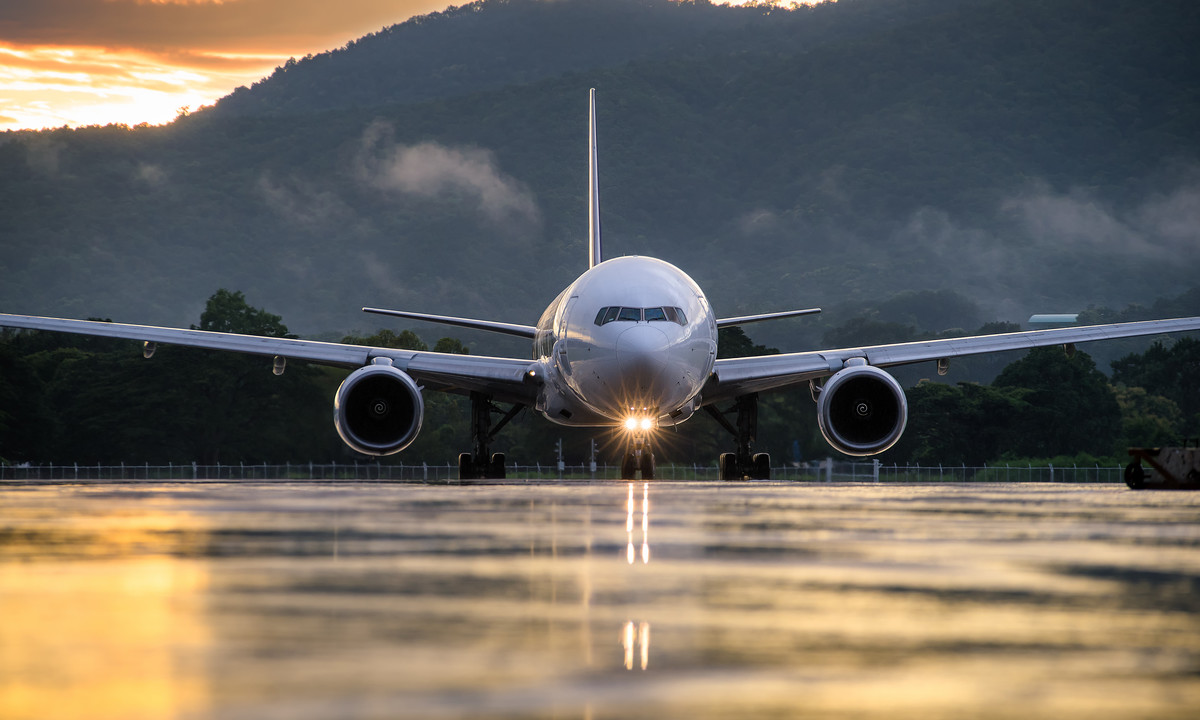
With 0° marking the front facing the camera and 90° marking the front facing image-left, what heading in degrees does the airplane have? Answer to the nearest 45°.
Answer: approximately 0°
